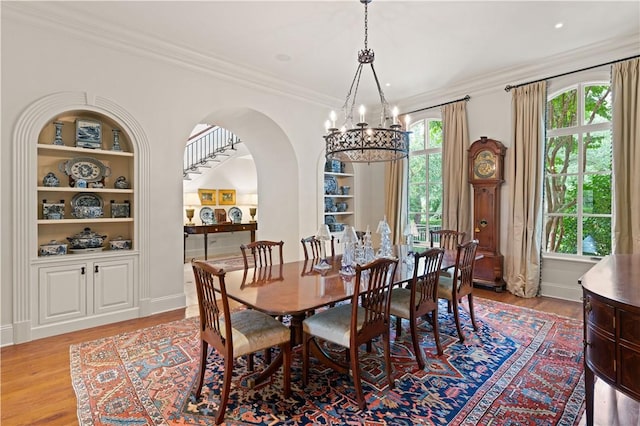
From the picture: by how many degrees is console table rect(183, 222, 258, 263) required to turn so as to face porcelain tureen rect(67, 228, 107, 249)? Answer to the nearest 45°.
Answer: approximately 45° to its right

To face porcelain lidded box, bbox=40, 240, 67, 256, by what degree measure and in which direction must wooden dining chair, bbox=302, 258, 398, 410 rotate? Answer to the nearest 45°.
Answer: approximately 45° to its left

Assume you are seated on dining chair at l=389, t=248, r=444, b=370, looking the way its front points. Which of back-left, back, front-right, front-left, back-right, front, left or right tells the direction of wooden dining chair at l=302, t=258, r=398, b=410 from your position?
left

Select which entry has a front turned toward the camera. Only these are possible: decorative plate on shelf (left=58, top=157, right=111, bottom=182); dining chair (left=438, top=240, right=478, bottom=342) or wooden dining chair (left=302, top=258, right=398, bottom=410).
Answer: the decorative plate on shelf

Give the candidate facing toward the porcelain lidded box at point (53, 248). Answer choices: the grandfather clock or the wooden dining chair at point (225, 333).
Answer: the grandfather clock

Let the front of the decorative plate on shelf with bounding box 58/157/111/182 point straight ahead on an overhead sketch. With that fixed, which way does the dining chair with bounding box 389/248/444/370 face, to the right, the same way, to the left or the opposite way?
the opposite way

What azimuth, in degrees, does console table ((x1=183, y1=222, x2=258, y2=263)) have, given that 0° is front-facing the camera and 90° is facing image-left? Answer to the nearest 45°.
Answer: approximately 315°

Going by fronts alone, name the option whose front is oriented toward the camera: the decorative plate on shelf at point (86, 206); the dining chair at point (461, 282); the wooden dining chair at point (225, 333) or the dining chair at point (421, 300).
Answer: the decorative plate on shelf

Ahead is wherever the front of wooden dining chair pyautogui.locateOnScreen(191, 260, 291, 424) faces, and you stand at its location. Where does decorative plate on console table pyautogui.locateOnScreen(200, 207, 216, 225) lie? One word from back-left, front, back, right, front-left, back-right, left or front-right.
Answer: front-left
